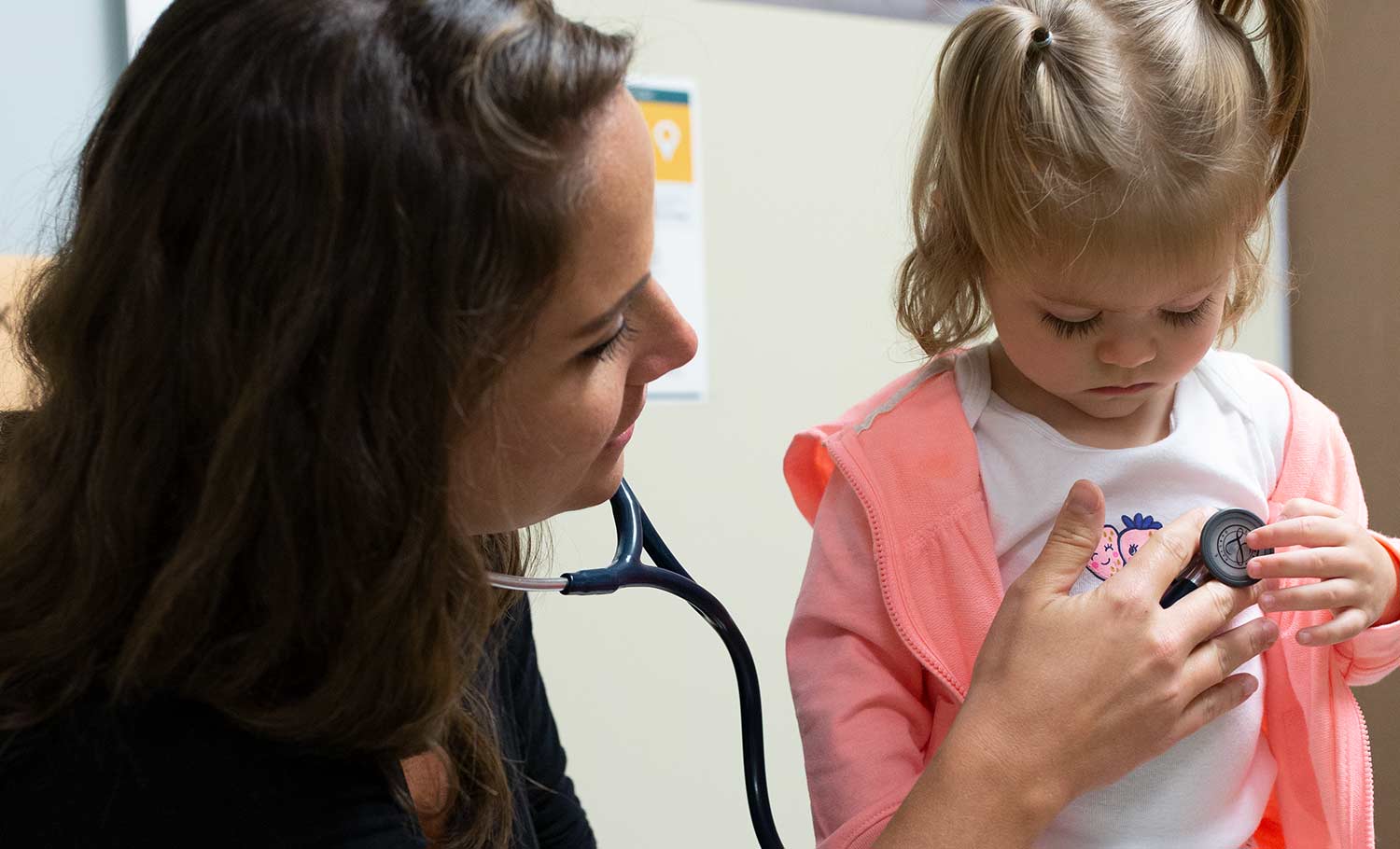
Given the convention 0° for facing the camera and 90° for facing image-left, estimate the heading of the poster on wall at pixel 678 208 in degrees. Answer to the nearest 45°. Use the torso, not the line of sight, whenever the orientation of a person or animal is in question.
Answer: approximately 0°

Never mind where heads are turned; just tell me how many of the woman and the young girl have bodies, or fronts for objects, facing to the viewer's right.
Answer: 1

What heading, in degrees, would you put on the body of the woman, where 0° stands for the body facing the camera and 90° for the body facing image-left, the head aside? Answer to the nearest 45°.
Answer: approximately 270°

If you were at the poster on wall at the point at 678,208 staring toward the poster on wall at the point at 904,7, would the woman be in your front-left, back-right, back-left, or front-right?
back-right

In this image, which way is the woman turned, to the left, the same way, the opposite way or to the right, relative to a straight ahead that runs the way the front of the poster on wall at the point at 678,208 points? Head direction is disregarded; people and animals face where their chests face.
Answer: to the left

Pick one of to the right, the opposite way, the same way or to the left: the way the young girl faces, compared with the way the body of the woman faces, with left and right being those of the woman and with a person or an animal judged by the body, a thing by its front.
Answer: to the right

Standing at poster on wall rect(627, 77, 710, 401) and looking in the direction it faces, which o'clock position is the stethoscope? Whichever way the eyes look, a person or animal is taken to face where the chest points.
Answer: The stethoscope is roughly at 12 o'clock from the poster on wall.

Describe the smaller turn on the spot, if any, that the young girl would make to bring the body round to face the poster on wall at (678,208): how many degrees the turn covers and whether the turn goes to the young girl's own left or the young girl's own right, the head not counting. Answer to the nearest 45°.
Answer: approximately 135° to the young girl's own right
